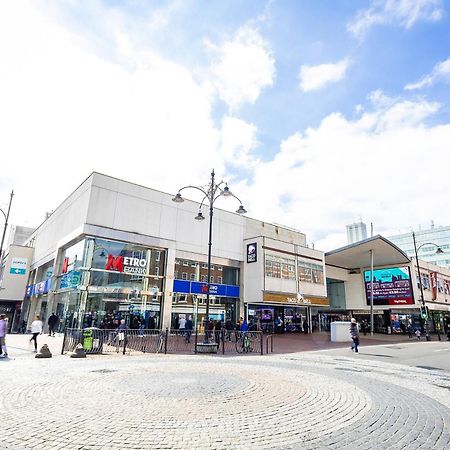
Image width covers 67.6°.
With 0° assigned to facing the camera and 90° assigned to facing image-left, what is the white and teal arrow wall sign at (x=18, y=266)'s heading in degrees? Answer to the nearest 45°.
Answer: approximately 0°

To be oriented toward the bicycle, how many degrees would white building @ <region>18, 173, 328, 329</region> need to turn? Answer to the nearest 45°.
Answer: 0° — it already faces it

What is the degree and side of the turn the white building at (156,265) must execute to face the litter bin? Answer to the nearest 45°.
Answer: approximately 45° to its right

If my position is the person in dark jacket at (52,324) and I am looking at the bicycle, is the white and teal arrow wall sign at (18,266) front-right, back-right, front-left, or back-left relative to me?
back-left

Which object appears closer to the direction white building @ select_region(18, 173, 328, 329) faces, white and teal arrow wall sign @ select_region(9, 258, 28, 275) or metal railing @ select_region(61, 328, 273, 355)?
the metal railing

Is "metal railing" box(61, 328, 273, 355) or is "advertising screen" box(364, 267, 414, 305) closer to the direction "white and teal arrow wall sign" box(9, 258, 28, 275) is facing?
the metal railing

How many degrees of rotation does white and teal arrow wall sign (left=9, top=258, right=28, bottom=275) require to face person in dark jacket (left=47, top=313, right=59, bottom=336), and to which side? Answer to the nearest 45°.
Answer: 0° — it already faces them

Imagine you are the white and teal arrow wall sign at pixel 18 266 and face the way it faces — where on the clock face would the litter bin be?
The litter bin is roughly at 12 o'clock from the white and teal arrow wall sign.
